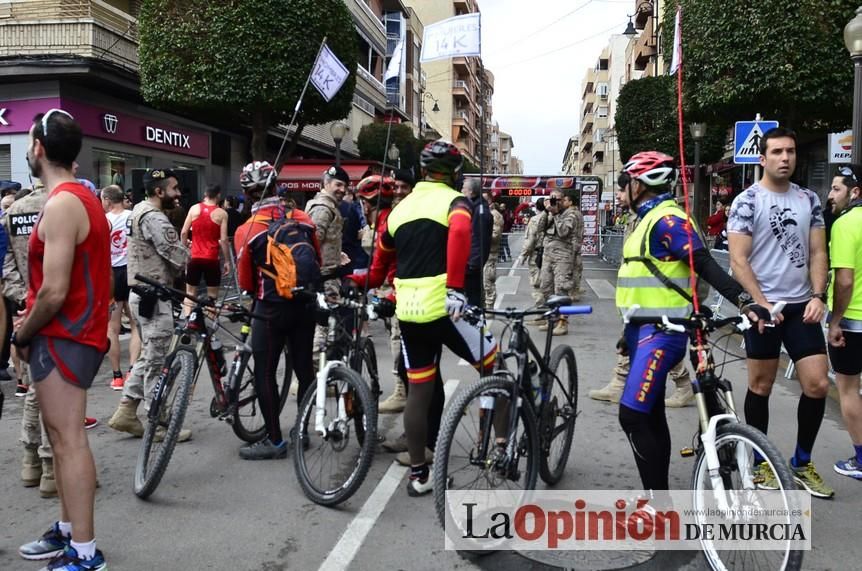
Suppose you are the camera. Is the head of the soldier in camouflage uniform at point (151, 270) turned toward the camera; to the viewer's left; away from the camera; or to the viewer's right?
to the viewer's right

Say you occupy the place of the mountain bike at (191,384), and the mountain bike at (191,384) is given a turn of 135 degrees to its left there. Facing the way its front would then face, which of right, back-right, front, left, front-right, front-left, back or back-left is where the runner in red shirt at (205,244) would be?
left

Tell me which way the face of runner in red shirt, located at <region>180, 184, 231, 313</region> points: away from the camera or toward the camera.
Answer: away from the camera

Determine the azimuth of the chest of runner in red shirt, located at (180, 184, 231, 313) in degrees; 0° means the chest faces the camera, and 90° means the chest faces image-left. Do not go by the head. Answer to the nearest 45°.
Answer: approximately 180°

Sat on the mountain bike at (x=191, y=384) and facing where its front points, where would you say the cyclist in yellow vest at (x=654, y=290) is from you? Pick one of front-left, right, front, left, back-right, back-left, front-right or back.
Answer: left

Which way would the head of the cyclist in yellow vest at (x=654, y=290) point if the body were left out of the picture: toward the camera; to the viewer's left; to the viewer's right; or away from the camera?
to the viewer's left

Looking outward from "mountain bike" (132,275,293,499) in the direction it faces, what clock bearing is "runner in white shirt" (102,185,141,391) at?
The runner in white shirt is roughly at 4 o'clock from the mountain bike.

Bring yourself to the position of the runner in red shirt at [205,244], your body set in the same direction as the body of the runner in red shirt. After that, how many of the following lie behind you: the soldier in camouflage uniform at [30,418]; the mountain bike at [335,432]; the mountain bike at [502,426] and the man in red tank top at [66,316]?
4

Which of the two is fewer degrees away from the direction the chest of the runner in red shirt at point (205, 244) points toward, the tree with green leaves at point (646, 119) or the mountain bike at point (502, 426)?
the tree with green leaves

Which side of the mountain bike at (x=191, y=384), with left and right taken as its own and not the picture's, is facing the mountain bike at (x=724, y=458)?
left
